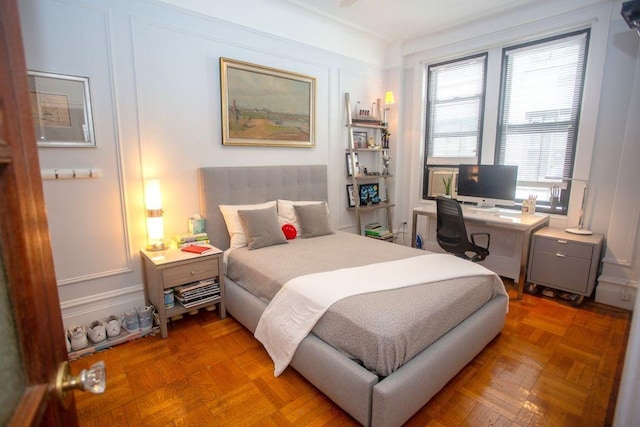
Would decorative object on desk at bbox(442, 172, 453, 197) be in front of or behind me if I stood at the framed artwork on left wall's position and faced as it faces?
in front

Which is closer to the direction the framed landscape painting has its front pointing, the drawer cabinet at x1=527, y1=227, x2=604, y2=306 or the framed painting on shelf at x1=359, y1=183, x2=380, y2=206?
the drawer cabinet

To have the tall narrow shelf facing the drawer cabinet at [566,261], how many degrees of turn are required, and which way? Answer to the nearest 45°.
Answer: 0° — it already faces it

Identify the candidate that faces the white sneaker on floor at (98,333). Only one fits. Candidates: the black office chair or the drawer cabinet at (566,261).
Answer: the drawer cabinet

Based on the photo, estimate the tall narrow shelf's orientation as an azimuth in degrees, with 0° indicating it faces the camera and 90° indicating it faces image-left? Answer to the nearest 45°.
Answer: approximately 315°

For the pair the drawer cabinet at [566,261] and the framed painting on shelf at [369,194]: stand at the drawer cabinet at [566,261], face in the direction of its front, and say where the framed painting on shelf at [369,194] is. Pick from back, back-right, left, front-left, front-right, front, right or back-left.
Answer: front-right

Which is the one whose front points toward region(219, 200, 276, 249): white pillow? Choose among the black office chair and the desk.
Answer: the desk

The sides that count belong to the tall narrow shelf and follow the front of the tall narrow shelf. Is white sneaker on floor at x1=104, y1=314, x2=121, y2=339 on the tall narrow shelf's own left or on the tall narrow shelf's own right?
on the tall narrow shelf's own right

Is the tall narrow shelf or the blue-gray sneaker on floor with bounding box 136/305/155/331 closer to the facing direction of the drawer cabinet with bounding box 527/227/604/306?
the blue-gray sneaker on floor

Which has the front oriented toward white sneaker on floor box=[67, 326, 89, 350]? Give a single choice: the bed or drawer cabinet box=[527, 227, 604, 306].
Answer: the drawer cabinet
